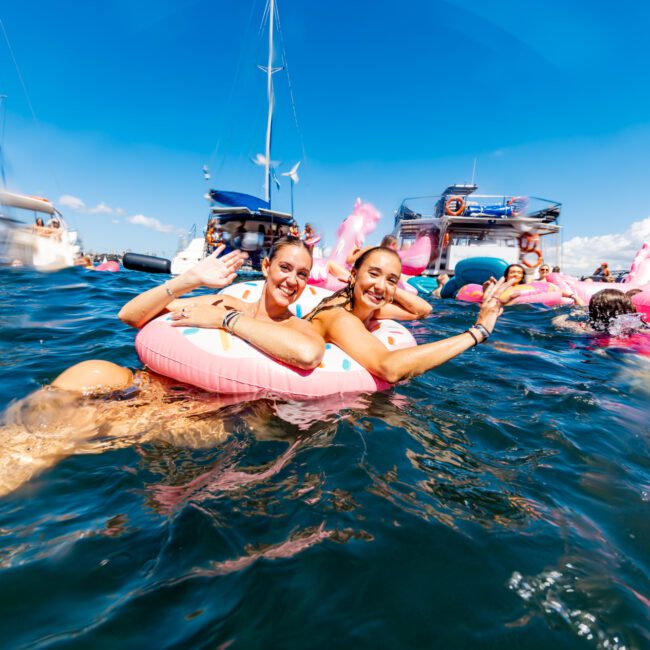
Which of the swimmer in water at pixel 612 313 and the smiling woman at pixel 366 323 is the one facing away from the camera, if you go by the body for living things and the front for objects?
the swimmer in water

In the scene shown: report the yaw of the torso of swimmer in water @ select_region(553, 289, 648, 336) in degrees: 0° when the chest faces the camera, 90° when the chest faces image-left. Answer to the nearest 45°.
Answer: approximately 180°

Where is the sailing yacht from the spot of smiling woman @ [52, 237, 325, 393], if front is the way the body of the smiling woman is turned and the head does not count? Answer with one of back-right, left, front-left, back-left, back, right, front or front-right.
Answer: back-right

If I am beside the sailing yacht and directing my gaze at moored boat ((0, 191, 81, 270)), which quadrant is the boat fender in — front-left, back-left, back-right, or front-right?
front-left

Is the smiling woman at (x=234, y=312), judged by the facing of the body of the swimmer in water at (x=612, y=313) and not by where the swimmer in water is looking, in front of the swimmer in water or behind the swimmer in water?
behind

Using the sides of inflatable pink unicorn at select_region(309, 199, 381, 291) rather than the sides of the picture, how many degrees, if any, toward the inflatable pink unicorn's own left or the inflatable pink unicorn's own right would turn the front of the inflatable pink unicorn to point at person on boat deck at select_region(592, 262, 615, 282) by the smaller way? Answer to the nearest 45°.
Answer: approximately 45° to the inflatable pink unicorn's own left

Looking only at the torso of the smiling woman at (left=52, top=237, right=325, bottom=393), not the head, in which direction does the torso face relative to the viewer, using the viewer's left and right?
facing the viewer and to the left of the viewer

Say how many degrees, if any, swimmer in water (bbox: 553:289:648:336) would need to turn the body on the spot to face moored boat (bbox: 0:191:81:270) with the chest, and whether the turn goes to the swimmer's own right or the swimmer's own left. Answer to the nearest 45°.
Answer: approximately 90° to the swimmer's own left

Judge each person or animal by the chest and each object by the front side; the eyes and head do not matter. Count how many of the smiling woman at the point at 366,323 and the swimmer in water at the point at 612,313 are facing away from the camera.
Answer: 1

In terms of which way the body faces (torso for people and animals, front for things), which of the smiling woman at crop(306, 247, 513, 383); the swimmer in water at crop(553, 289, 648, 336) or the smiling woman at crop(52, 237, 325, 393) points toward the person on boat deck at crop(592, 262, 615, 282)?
the swimmer in water

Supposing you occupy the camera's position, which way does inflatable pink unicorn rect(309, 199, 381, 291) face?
facing to the right of the viewer

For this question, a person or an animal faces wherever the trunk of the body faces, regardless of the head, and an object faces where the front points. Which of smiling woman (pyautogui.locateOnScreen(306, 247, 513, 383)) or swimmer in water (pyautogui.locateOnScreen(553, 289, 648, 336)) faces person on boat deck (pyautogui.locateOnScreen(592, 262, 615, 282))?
the swimmer in water

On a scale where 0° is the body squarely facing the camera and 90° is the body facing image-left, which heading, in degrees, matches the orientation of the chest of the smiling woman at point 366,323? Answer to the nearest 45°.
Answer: approximately 315°

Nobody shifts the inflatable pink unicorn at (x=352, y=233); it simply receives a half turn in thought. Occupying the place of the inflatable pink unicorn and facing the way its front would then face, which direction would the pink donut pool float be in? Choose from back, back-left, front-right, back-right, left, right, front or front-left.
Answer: left
